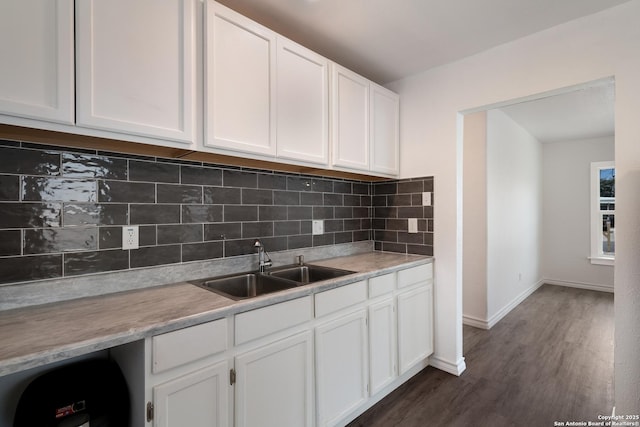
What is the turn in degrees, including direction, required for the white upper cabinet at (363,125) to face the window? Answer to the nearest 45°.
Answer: approximately 90° to its left

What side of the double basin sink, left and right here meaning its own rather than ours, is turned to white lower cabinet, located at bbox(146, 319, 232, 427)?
right

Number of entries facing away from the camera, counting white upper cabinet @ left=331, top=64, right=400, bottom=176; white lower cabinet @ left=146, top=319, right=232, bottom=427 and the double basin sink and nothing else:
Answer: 0

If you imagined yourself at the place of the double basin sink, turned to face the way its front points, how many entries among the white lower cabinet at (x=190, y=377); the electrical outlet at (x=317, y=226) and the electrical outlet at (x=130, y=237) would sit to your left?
1

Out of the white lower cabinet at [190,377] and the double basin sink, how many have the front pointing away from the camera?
0

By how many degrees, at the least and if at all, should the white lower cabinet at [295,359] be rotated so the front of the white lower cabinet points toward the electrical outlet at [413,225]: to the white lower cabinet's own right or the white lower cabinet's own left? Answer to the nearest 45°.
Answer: approximately 90° to the white lower cabinet's own left

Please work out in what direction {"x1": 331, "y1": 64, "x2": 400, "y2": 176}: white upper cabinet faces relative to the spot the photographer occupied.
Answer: facing the viewer and to the right of the viewer

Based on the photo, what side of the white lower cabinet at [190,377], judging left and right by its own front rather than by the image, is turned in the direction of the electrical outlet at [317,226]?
left

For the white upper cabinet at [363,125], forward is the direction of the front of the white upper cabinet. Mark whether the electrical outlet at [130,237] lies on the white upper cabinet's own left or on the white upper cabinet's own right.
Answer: on the white upper cabinet's own right
